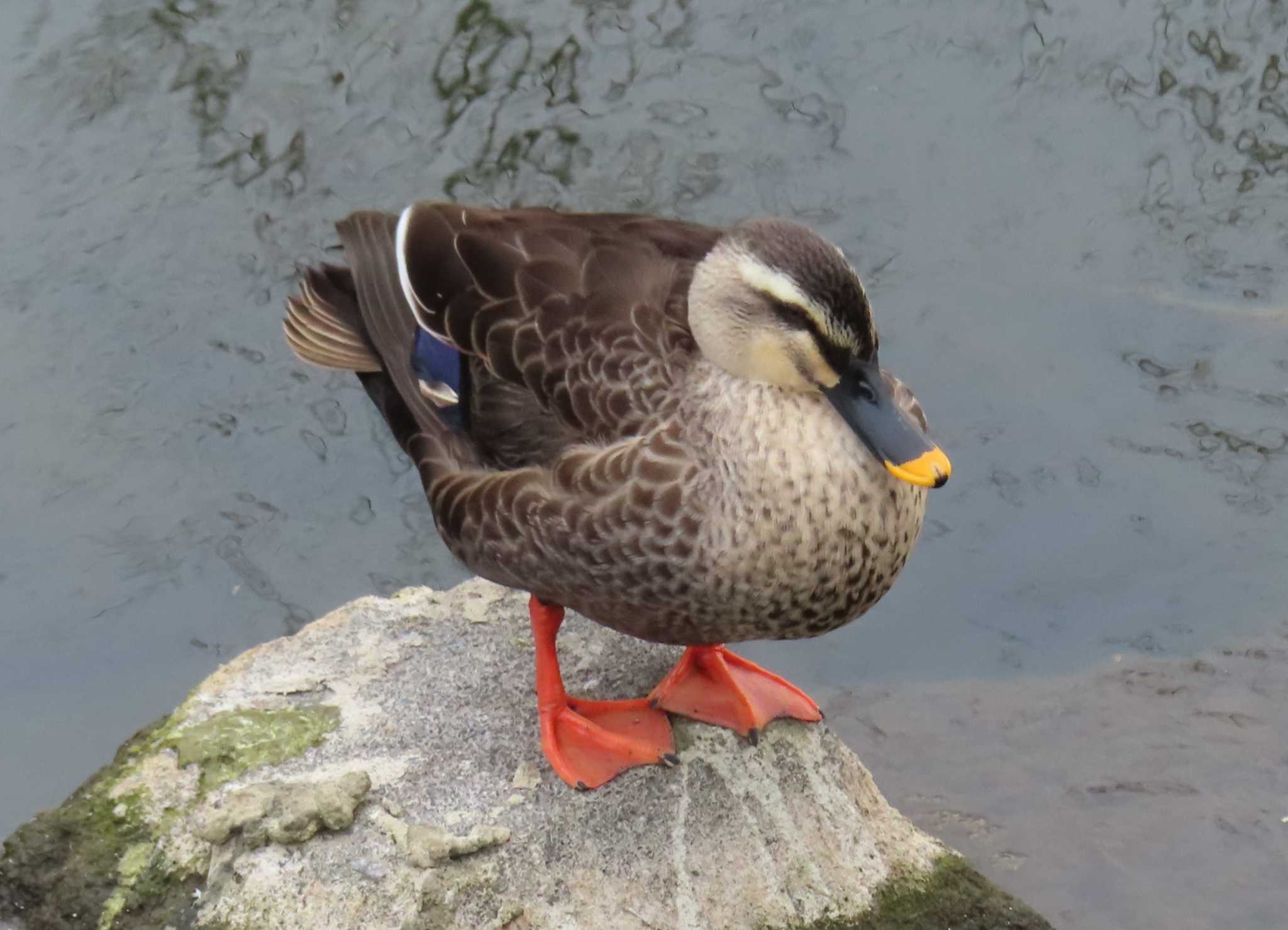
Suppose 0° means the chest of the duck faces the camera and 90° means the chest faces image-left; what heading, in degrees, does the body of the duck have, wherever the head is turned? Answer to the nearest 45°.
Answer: approximately 315°
